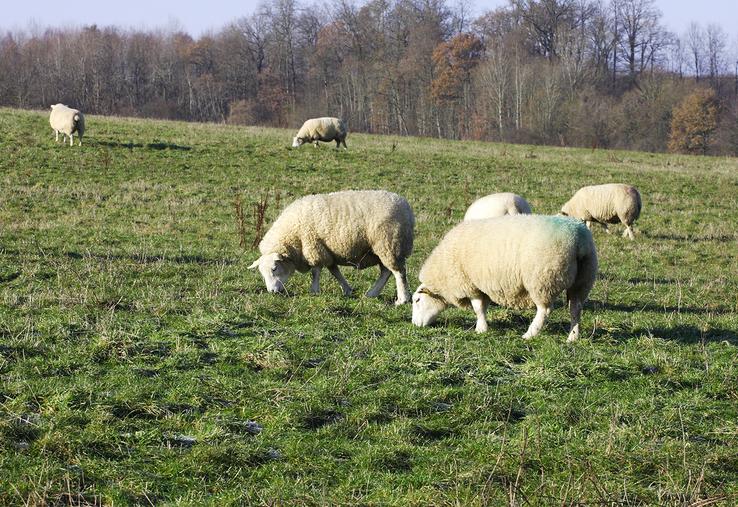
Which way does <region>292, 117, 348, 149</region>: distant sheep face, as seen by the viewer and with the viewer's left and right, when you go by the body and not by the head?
facing to the left of the viewer

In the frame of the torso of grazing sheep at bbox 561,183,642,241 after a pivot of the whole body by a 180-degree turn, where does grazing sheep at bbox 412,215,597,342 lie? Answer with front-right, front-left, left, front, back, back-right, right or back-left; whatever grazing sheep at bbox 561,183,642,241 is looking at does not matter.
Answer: right

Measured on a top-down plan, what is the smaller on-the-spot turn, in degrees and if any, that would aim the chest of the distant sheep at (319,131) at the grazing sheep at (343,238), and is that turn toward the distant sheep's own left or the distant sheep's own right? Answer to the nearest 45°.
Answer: approximately 90° to the distant sheep's own left

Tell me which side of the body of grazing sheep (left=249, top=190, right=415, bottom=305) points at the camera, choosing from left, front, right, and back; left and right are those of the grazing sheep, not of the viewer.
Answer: left

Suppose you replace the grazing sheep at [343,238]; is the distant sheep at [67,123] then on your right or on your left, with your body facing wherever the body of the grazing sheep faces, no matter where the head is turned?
on your right

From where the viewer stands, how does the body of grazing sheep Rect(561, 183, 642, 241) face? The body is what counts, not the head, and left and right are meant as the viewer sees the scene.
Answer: facing to the left of the viewer

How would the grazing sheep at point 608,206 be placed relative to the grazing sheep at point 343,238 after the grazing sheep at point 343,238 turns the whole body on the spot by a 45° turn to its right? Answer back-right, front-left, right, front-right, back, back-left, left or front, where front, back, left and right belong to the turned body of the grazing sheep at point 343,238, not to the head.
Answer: right

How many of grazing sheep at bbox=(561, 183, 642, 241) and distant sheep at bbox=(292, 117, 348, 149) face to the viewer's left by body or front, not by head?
2

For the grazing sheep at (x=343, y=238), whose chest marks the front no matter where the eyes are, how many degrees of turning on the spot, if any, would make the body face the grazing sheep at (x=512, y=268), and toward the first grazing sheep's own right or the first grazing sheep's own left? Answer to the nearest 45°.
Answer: approximately 135° to the first grazing sheep's own left

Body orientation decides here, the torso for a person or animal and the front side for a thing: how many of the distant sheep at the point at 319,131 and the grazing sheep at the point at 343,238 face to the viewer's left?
2

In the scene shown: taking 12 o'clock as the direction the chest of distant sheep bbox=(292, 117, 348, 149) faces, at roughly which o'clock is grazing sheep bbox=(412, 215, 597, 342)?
The grazing sheep is roughly at 9 o'clock from the distant sheep.

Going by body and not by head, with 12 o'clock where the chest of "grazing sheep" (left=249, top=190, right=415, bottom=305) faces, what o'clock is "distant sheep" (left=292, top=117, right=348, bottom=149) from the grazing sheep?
The distant sheep is roughly at 3 o'clock from the grazing sheep.
